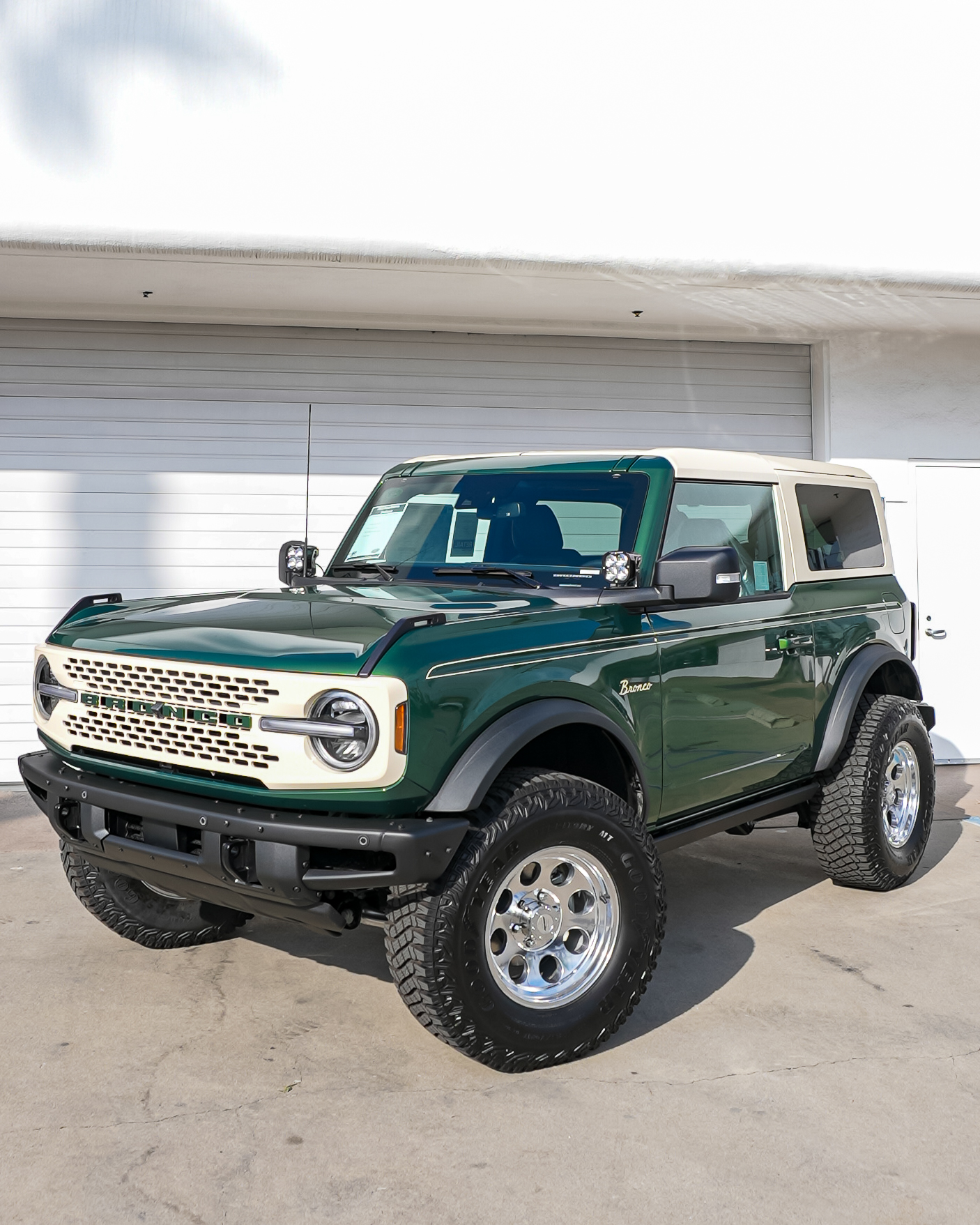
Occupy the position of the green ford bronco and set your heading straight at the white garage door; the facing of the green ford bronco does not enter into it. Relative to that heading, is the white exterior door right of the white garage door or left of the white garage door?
right

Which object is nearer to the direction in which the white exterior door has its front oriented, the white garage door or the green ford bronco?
the green ford bronco

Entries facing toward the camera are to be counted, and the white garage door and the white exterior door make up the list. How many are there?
2

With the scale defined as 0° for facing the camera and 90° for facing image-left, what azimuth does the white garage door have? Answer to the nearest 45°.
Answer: approximately 0°

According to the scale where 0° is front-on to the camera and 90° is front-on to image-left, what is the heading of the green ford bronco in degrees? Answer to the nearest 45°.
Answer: approximately 45°

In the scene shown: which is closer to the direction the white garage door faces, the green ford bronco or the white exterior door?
the green ford bronco

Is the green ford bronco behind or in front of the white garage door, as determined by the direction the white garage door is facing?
in front

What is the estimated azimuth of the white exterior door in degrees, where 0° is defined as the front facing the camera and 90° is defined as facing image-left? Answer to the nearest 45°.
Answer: approximately 0°

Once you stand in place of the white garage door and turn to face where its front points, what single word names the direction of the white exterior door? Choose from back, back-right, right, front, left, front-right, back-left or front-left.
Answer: left

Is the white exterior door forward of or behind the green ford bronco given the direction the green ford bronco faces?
behind

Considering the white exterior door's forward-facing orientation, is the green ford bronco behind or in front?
in front
